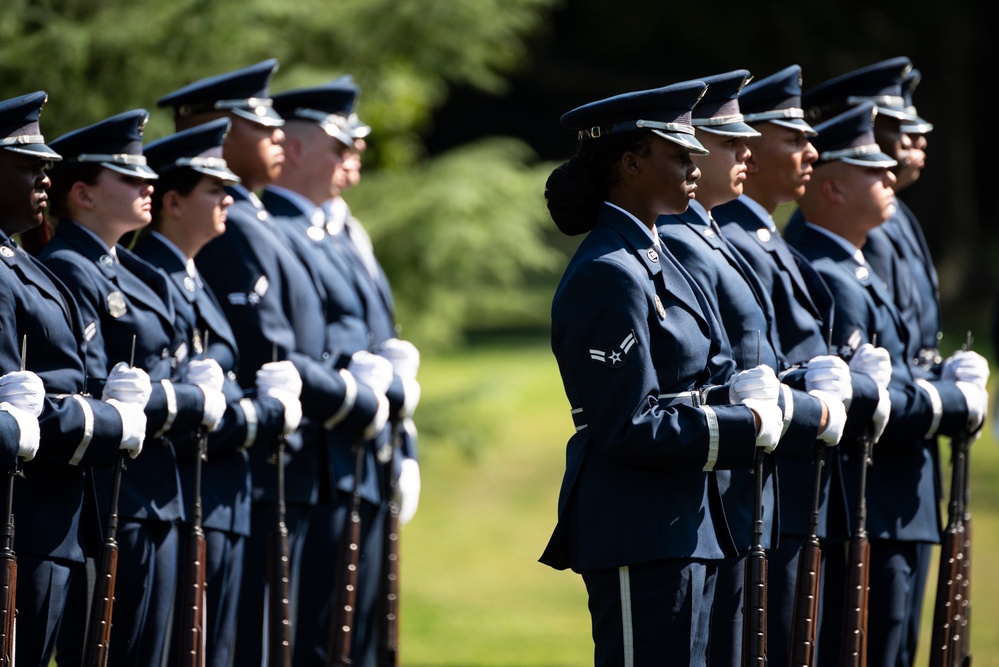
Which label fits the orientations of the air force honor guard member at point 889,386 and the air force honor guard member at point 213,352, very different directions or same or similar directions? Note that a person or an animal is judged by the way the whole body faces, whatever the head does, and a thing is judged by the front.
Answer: same or similar directions

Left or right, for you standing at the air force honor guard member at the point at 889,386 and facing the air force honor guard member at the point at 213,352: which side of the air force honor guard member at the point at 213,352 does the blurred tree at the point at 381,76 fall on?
right

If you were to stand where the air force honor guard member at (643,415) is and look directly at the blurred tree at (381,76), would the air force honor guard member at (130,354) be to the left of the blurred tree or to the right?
left

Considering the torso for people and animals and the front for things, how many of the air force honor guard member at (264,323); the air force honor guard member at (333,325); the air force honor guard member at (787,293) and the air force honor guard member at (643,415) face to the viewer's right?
4

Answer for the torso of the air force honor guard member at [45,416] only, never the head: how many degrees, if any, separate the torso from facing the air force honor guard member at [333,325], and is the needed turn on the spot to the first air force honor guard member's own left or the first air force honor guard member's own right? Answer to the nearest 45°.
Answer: approximately 45° to the first air force honor guard member's own left

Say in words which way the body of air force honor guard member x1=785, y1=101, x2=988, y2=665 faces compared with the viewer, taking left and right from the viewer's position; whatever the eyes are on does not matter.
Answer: facing to the right of the viewer

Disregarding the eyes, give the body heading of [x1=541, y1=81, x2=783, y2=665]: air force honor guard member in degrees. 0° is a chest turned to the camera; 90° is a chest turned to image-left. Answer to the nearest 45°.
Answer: approximately 270°

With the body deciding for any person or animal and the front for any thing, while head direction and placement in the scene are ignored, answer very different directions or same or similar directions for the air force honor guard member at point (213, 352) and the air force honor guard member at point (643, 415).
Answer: same or similar directions

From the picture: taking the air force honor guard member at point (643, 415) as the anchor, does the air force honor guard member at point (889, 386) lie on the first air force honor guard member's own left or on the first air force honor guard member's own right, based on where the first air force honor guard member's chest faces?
on the first air force honor guard member's own left

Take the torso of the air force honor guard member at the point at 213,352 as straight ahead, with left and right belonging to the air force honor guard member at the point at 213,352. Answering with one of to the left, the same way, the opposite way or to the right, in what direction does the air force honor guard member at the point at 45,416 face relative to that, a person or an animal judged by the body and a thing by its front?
the same way

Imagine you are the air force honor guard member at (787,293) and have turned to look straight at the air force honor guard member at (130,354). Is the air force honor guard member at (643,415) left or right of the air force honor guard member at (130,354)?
left
